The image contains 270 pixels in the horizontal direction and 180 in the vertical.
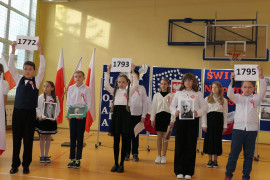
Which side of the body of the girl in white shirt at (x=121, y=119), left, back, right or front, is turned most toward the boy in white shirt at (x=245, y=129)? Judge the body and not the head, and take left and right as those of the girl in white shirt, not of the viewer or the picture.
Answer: left

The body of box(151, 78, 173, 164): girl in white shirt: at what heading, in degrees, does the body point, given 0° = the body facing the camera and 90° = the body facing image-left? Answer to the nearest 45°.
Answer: approximately 0°

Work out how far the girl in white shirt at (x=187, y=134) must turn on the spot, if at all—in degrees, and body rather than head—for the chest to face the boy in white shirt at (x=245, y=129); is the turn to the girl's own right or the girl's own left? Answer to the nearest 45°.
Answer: approximately 90° to the girl's own left

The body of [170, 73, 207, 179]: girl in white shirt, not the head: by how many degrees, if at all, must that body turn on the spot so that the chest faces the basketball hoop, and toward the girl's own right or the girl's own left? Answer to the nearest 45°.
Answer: approximately 180°

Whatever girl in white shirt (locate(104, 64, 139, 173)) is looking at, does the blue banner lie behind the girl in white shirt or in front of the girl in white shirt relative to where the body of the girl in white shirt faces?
behind

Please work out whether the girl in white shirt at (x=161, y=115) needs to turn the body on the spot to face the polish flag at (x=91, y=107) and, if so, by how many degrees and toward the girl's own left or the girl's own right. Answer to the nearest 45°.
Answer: approximately 135° to the girl's own right

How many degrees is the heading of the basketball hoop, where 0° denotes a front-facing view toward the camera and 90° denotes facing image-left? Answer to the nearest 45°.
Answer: approximately 0°

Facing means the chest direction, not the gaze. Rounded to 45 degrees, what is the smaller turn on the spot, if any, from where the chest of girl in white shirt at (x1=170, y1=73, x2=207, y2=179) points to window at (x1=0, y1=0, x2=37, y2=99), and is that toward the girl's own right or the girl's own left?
approximately 135° to the girl's own right

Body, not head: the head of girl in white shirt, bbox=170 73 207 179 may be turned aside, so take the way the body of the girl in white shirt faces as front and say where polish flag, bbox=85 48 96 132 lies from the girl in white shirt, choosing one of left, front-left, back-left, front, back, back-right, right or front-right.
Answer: back-right

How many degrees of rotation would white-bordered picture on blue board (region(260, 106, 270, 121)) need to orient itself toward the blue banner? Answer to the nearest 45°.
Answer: approximately 90° to its right

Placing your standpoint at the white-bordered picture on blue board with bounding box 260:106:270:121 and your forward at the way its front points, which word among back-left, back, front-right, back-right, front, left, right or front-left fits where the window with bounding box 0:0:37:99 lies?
right
